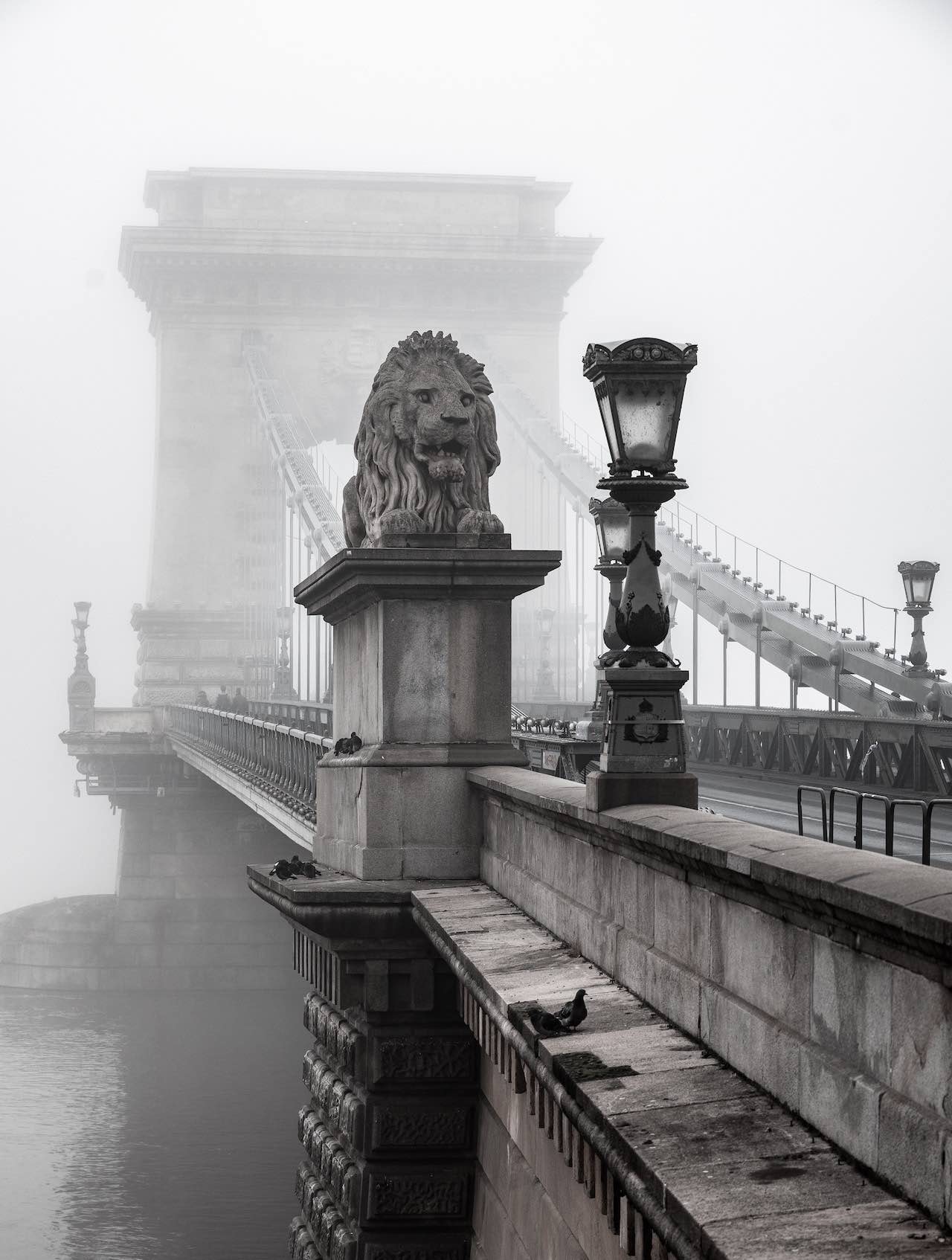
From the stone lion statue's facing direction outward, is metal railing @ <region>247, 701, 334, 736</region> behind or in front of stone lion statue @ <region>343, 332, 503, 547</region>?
behind

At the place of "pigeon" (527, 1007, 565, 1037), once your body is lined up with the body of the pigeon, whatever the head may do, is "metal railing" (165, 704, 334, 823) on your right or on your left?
on your right

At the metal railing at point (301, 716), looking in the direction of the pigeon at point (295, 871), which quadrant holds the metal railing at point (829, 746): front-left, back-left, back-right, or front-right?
front-left

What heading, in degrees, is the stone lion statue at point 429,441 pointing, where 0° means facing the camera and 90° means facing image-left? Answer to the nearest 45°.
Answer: approximately 315°

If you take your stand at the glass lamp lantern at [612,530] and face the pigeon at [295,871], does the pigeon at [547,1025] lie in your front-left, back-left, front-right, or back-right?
front-left

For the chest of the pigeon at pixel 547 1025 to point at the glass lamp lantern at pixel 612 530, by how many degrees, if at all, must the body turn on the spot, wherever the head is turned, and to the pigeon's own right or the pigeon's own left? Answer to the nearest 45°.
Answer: approximately 90° to the pigeon's own right

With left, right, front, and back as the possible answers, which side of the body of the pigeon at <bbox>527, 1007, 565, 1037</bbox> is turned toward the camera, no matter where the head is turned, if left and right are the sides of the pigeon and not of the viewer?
left
